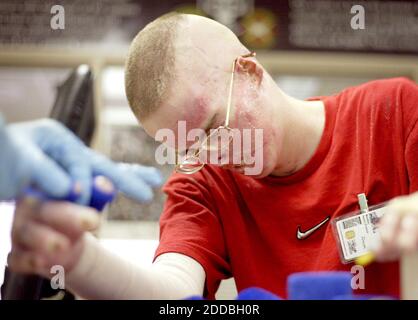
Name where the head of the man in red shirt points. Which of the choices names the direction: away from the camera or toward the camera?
toward the camera

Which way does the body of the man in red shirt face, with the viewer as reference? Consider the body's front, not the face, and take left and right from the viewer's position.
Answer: facing the viewer and to the left of the viewer
